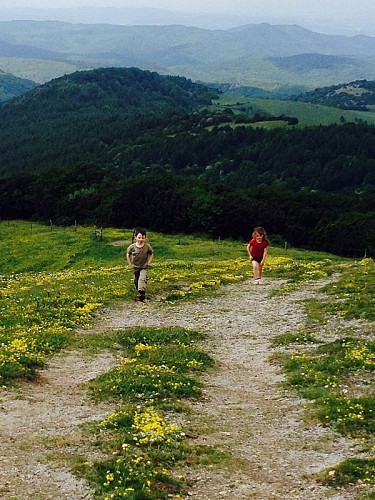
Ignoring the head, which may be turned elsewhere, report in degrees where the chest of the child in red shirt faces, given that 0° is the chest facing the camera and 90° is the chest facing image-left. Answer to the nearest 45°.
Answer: approximately 0°
